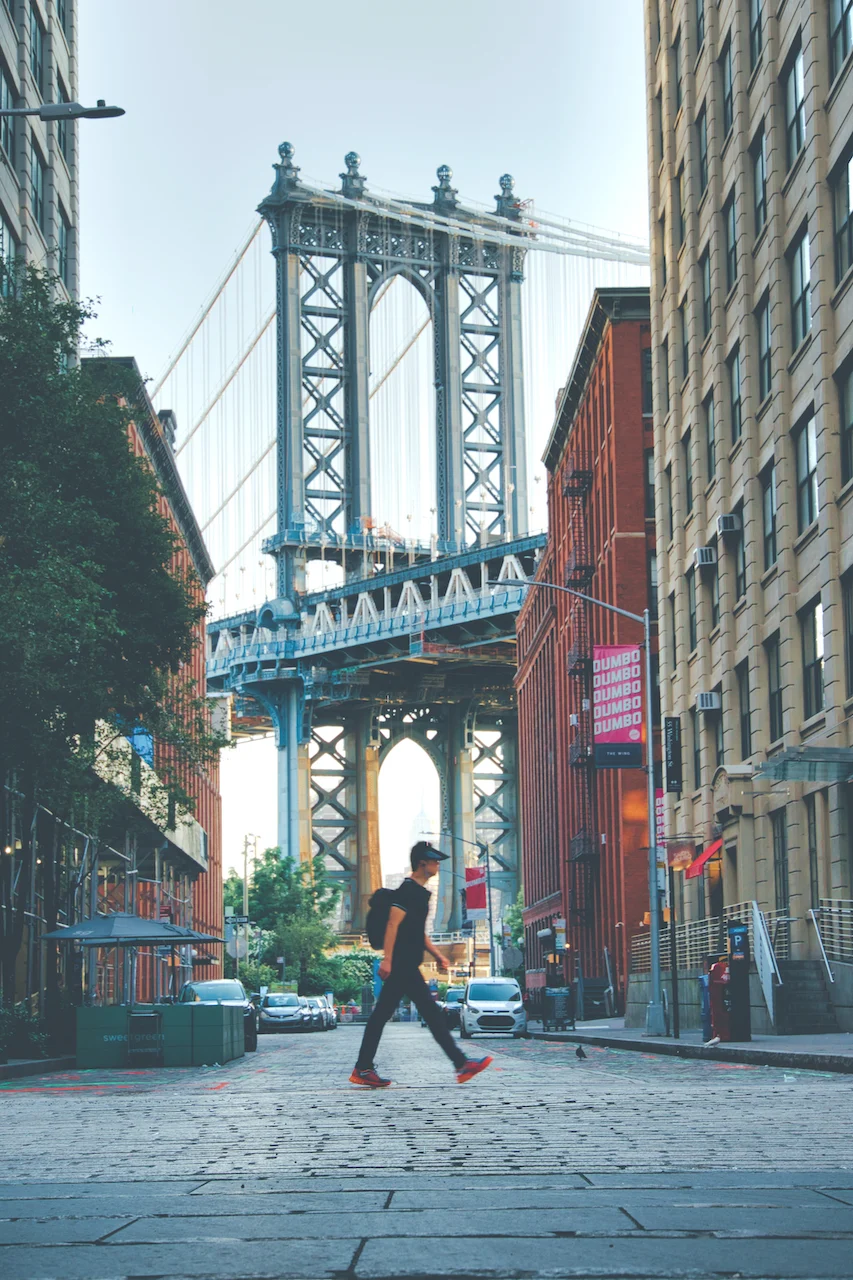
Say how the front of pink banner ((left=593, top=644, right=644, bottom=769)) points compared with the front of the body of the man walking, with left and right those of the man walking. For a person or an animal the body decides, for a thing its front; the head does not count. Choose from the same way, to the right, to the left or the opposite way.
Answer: to the right

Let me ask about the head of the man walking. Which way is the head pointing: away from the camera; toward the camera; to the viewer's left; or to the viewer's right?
to the viewer's right

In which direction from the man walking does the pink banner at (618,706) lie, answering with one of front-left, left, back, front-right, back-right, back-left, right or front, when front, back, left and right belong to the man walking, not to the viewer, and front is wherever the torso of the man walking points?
left

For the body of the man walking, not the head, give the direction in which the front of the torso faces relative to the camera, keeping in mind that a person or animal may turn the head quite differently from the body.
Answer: to the viewer's right

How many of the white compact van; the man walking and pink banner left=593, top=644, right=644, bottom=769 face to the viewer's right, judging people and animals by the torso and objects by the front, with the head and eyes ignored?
1

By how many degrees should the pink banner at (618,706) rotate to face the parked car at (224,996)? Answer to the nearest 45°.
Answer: approximately 90° to its right

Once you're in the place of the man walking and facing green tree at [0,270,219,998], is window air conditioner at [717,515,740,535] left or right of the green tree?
right

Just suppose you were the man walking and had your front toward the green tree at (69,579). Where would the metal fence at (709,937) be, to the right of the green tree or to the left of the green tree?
right

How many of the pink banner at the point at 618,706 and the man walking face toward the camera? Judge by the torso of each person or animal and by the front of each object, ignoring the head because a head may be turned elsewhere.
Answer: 1

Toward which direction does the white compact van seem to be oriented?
toward the camera

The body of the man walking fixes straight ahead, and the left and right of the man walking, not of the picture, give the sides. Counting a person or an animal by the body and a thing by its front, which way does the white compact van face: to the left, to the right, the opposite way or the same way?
to the right
